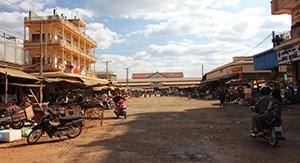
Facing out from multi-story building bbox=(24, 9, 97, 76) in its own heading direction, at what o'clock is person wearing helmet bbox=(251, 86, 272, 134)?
The person wearing helmet is roughly at 1 o'clock from the multi-story building.

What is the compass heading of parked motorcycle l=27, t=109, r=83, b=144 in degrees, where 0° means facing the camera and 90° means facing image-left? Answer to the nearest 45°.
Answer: approximately 45°

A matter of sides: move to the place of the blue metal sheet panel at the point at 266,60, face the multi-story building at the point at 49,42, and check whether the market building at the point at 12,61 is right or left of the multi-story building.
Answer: left

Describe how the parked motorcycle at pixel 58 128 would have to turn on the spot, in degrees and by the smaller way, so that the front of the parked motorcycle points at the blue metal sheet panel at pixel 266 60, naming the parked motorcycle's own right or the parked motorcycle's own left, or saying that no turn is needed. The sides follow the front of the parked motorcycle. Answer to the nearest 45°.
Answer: approximately 180°

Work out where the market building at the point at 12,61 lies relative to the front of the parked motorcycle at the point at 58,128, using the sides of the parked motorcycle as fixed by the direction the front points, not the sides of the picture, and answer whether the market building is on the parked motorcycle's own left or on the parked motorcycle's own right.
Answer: on the parked motorcycle's own right

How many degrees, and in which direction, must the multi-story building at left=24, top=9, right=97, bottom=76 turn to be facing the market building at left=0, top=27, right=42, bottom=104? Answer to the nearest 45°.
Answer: approximately 45° to its right

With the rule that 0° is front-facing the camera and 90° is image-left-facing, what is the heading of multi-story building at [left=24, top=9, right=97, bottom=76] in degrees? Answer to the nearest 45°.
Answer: approximately 315°

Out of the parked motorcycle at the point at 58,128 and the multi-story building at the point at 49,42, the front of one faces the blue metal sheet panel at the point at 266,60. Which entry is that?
the multi-story building

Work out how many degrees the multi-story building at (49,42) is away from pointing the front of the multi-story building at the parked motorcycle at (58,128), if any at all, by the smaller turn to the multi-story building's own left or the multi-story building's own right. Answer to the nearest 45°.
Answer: approximately 45° to the multi-story building's own right

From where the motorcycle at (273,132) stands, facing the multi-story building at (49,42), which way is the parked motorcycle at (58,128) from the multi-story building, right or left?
left

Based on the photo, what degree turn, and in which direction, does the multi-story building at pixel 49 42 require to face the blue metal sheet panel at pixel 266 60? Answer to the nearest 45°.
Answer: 0° — it already faces it
